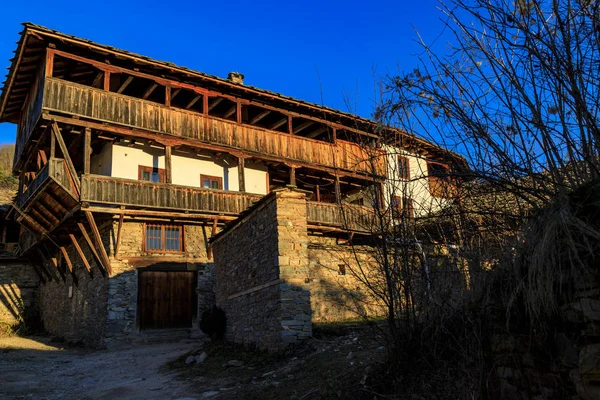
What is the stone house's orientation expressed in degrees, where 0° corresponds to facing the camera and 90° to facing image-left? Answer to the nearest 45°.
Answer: approximately 315°

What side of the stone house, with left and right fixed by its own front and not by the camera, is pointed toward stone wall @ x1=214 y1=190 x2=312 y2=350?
front
